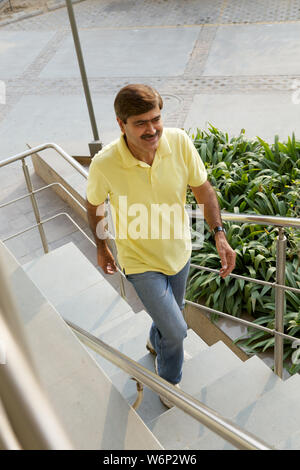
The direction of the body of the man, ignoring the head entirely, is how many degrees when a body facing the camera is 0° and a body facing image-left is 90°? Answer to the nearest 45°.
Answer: approximately 315°

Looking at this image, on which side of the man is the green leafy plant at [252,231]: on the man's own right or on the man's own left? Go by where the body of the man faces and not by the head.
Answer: on the man's own left

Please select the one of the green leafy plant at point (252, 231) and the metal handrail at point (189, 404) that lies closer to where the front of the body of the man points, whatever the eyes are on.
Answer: the metal handrail
